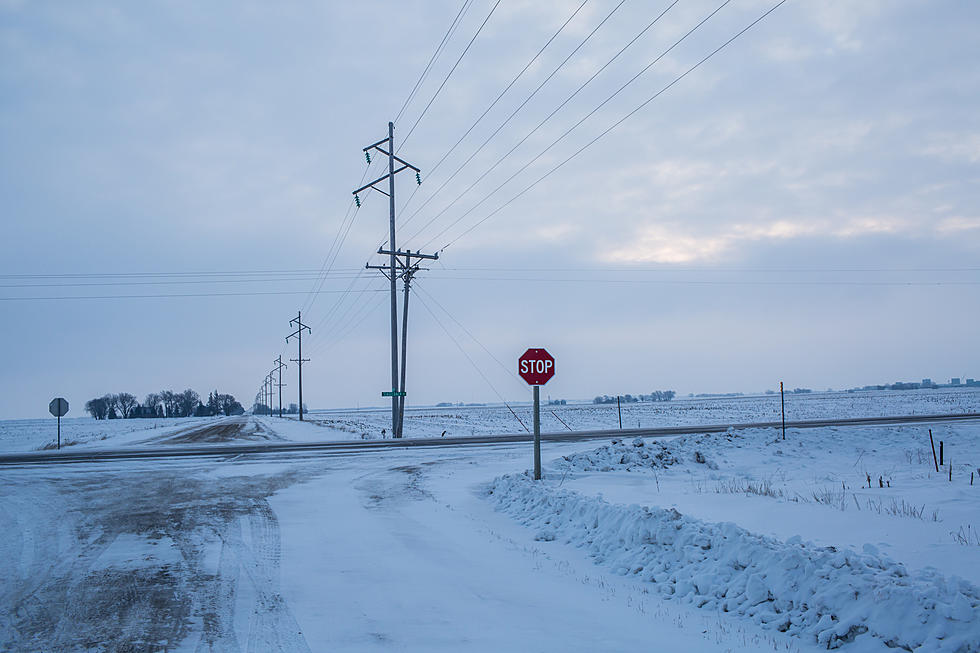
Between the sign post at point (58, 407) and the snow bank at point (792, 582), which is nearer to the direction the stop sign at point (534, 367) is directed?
the snow bank

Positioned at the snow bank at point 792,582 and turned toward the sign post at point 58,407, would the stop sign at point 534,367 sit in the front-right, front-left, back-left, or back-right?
front-right

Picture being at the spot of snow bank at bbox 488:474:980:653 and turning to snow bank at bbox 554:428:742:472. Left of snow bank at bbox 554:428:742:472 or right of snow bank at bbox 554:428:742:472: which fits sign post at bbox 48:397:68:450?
left

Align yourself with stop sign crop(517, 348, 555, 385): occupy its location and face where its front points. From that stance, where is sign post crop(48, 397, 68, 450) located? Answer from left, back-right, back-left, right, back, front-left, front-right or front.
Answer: back-right

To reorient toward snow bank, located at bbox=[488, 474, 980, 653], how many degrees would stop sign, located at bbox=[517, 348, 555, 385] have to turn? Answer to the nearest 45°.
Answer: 0° — it already faces it

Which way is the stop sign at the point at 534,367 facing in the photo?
toward the camera

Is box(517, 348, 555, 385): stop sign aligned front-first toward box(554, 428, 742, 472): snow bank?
no

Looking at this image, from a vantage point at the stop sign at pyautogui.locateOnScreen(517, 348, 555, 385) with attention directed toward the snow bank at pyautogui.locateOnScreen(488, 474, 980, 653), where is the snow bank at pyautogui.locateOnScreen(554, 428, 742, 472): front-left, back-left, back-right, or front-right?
back-left
